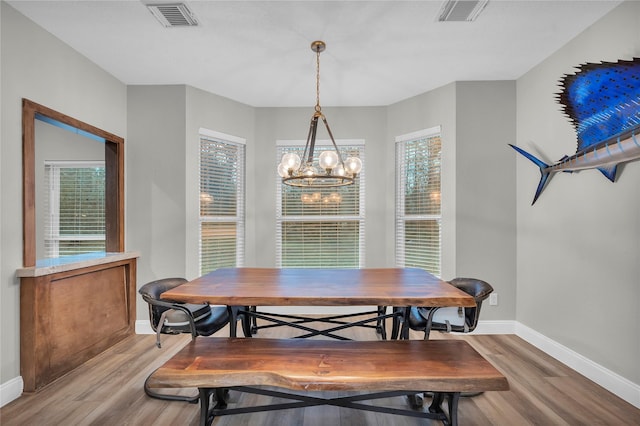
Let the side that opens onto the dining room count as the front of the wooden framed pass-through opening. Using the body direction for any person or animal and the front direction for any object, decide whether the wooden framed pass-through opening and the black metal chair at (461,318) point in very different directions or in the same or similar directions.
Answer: very different directions

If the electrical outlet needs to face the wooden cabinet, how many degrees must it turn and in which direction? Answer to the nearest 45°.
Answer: approximately 45° to its right

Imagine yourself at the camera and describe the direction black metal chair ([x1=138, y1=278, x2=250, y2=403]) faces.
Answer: facing to the right of the viewer

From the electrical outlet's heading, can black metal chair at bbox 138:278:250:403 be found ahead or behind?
ahead

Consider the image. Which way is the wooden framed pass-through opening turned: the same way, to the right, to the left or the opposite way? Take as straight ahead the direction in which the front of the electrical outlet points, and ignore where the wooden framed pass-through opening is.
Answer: to the left

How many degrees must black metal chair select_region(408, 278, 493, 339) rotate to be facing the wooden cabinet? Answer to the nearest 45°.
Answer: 0° — it already faces it

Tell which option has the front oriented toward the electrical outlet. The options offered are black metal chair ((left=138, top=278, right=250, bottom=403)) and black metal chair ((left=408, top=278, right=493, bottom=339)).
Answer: black metal chair ((left=138, top=278, right=250, bottom=403))

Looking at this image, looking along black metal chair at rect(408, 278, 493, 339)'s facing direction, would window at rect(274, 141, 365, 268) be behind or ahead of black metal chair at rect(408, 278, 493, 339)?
ahead
